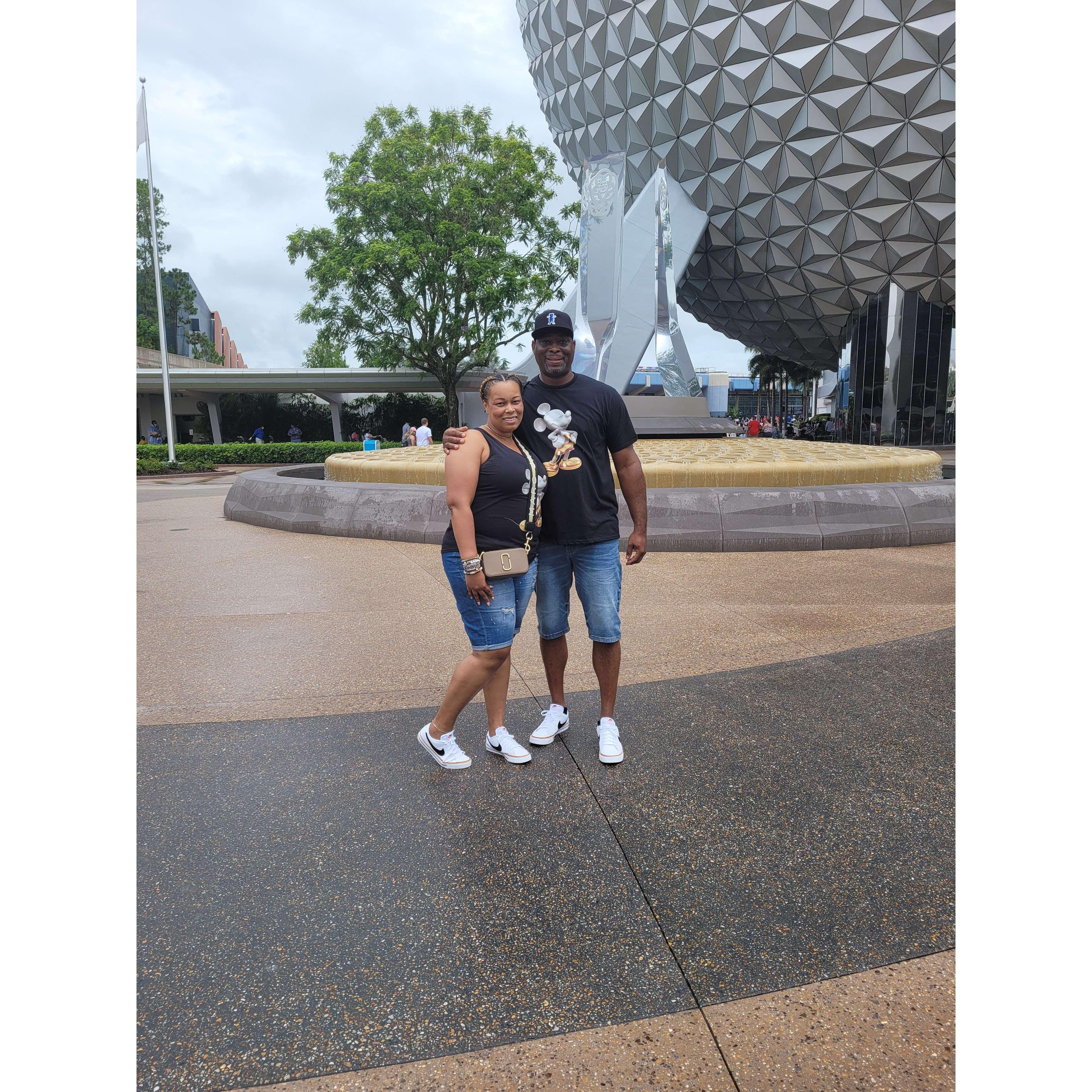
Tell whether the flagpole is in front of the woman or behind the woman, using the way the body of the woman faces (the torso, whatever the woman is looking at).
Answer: behind

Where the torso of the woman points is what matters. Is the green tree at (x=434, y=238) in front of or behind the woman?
behind

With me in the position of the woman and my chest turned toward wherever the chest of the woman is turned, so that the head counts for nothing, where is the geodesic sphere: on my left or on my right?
on my left

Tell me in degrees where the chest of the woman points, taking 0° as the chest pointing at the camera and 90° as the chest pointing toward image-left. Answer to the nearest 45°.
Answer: approximately 315°
